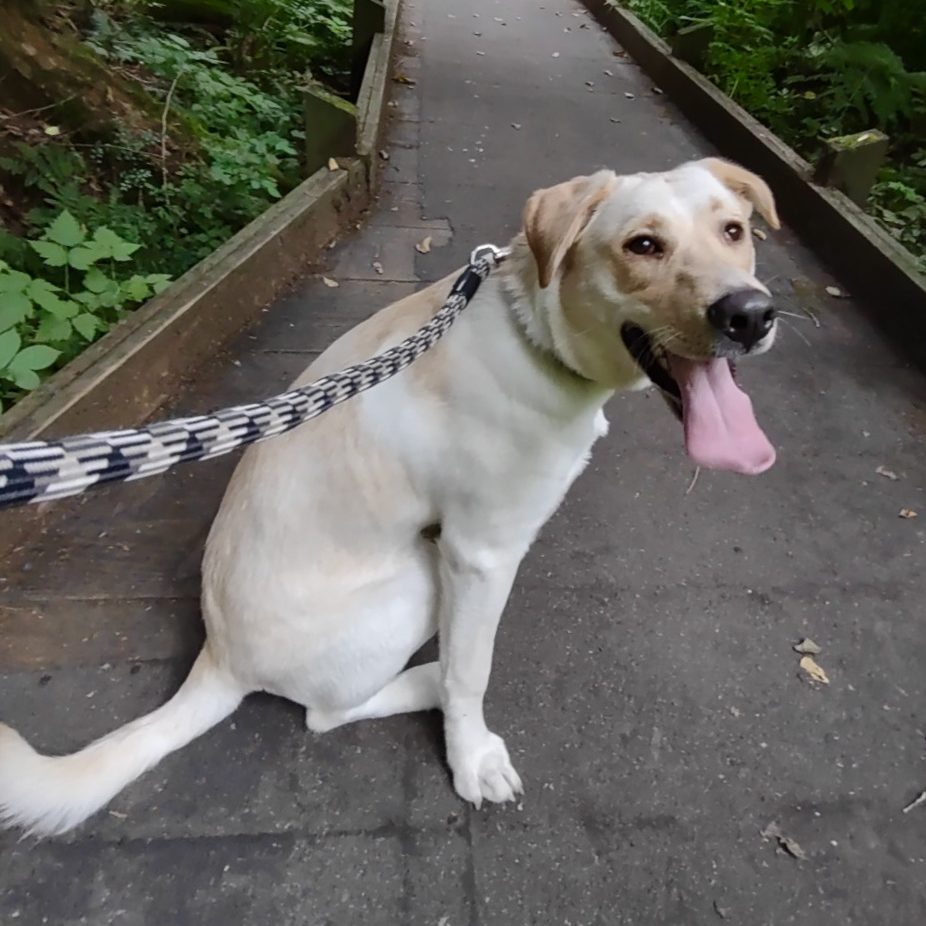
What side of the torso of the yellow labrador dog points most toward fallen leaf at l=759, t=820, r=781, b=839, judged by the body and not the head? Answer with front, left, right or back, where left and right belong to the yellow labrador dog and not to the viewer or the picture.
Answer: front

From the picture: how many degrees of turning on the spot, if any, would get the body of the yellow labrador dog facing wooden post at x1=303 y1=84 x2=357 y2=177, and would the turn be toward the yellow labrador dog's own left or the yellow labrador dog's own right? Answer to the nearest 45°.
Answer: approximately 90° to the yellow labrador dog's own left

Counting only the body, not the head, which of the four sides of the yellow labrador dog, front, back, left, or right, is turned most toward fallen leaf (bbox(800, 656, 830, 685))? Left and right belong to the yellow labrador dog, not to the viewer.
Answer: front

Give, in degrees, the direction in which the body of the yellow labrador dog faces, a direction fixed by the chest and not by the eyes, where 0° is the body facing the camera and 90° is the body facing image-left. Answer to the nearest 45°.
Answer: approximately 270°

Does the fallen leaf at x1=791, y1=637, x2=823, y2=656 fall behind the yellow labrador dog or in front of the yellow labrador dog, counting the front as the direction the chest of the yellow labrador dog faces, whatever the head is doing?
in front

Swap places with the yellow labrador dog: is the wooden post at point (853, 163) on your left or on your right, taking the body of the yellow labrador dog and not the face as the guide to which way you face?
on your left

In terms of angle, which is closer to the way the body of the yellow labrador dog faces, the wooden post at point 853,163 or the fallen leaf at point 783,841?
the fallen leaf

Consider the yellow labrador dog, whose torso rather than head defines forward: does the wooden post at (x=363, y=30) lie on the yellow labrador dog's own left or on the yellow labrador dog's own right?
on the yellow labrador dog's own left
